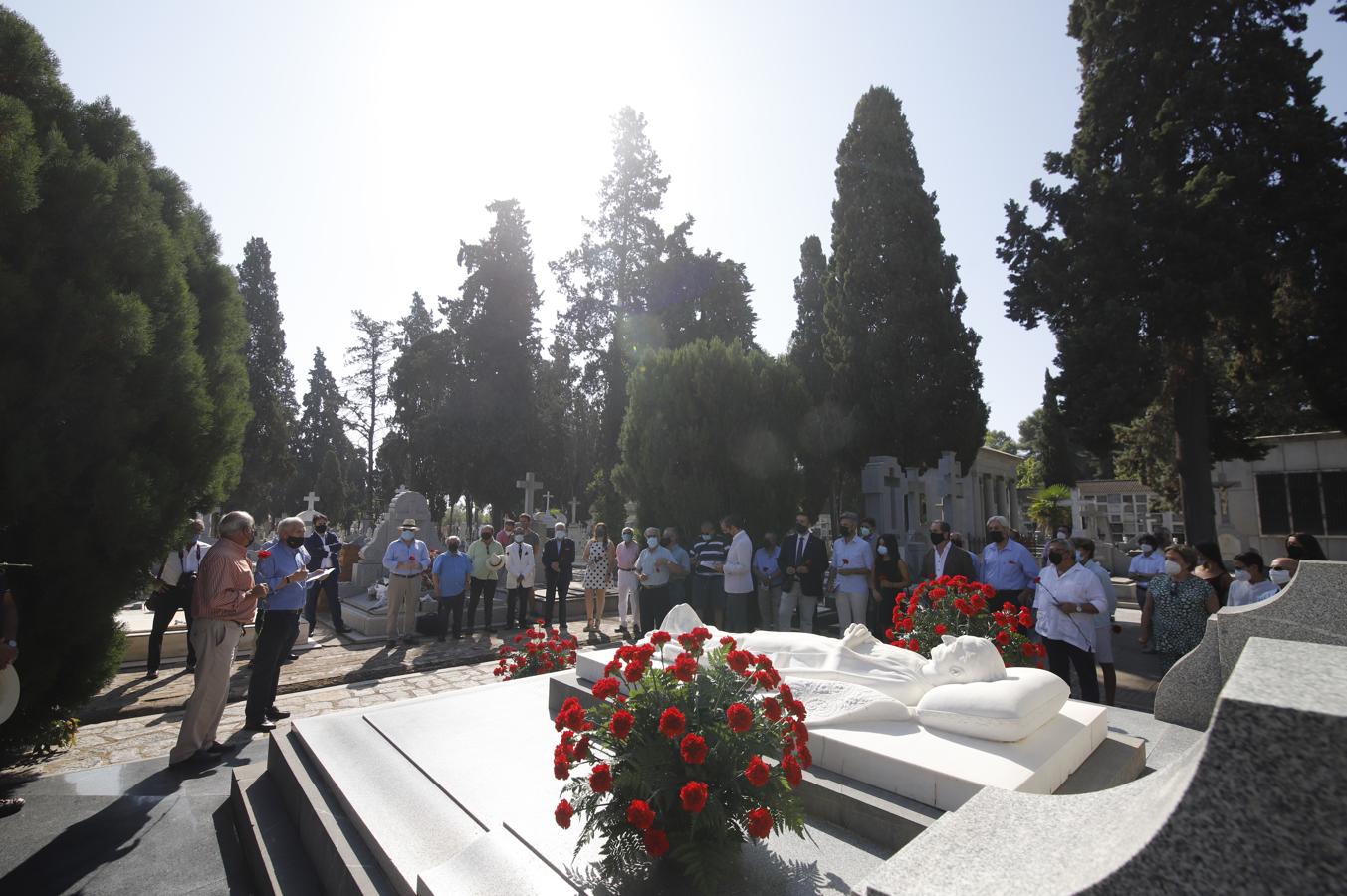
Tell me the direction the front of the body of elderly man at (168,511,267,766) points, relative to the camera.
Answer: to the viewer's right

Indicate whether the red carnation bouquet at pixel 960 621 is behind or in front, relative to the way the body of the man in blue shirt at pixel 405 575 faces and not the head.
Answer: in front

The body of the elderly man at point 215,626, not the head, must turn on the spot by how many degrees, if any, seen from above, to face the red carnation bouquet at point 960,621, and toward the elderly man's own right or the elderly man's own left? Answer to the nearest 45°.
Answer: approximately 45° to the elderly man's own right

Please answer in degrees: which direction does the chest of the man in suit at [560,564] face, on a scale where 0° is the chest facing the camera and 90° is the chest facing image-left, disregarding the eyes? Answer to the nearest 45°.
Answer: approximately 0°

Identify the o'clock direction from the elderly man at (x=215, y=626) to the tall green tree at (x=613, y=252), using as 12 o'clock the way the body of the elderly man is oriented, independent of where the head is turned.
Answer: The tall green tree is roughly at 10 o'clock from the elderly man.

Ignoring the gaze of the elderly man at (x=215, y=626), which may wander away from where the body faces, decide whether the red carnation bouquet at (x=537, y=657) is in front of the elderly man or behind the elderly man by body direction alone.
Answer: in front

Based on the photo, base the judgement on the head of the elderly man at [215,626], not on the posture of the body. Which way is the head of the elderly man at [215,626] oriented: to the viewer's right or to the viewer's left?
to the viewer's right

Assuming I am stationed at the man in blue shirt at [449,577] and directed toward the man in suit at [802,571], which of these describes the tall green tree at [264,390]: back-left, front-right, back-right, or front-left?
back-left

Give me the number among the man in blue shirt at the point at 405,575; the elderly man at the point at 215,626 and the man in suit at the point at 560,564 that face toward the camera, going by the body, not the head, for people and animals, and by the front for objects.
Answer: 2

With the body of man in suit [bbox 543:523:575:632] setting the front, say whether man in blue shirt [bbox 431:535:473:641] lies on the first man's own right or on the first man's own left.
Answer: on the first man's own right

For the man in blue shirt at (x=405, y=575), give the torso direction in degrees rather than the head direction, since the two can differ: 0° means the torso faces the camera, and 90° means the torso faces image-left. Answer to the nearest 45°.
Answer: approximately 0°

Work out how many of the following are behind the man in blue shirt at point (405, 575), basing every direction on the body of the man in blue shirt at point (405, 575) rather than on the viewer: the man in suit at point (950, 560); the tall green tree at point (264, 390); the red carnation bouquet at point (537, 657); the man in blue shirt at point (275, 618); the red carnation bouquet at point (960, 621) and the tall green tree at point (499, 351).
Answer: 2

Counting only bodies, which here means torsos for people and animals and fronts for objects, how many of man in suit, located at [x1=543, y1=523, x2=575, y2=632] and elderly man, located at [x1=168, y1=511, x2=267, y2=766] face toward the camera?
1
